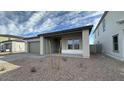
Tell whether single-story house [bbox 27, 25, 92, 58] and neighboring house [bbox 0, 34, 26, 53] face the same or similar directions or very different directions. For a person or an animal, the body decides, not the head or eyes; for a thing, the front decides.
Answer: same or similar directions

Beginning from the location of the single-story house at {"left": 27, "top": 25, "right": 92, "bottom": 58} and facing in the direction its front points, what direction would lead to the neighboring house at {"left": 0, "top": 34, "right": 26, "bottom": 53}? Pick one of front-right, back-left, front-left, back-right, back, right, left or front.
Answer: right

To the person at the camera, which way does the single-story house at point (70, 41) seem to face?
facing the viewer and to the left of the viewer

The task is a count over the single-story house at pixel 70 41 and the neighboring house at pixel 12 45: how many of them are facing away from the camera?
0

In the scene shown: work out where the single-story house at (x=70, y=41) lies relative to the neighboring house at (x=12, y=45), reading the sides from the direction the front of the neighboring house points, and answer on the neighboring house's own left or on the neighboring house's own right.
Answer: on the neighboring house's own left
